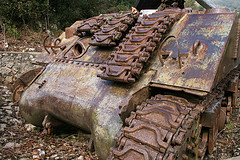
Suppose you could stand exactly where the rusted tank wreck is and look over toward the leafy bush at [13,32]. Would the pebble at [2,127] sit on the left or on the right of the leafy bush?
left

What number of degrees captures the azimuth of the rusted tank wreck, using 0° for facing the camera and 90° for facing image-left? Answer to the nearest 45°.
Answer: approximately 45°

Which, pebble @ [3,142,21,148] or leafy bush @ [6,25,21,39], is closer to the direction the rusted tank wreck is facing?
the pebble

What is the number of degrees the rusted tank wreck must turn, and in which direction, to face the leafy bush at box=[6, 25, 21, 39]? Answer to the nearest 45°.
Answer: approximately 90° to its right
